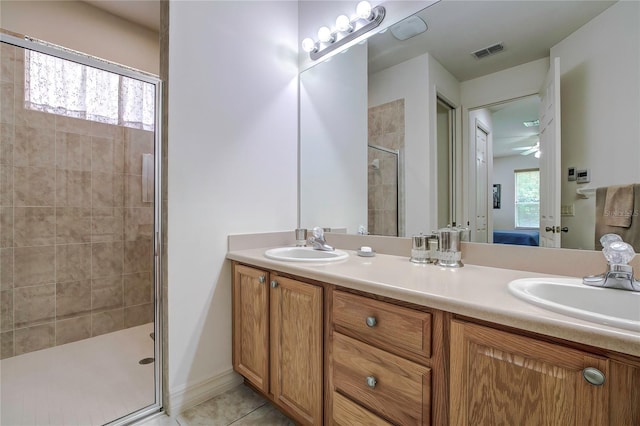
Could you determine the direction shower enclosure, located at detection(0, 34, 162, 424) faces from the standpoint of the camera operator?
facing the viewer and to the right of the viewer

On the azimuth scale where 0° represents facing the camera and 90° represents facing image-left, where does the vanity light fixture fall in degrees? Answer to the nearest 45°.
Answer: approximately 45°

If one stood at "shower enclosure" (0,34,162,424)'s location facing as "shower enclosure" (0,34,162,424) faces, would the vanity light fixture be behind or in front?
in front

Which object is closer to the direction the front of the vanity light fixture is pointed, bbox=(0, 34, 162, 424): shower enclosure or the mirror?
the shower enclosure

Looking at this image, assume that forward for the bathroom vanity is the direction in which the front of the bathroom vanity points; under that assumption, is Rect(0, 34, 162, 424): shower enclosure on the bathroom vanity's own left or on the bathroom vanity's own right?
on the bathroom vanity's own right

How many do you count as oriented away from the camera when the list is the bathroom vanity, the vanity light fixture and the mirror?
0

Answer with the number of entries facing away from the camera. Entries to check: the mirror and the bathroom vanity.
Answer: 0

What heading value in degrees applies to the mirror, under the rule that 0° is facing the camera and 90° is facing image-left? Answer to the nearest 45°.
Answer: approximately 45°

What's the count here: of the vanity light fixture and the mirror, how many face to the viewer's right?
0

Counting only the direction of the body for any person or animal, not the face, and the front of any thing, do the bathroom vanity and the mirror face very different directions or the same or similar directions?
same or similar directions

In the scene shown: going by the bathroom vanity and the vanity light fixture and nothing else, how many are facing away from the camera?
0

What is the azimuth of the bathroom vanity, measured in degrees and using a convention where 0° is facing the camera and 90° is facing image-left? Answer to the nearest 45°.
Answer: approximately 45°
